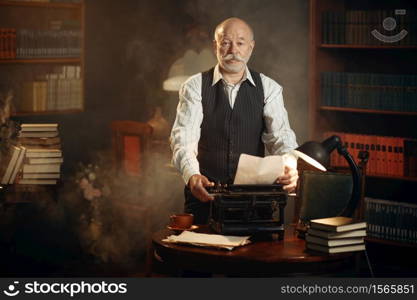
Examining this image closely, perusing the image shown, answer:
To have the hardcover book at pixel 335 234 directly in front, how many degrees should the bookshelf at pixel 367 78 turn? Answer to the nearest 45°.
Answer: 0° — it already faces it

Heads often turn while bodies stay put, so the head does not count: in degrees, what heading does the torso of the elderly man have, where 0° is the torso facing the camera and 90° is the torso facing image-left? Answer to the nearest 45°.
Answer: approximately 0°

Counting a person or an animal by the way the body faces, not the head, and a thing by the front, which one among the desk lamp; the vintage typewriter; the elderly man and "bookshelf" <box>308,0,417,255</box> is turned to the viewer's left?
the desk lamp

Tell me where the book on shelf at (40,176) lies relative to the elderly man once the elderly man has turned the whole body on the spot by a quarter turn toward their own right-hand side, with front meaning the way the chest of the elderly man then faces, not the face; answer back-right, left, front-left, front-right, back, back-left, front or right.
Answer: front-right

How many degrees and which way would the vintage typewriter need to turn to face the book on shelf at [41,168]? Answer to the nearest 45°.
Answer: approximately 45° to its left

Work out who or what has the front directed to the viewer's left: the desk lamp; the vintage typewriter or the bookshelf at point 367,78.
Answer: the desk lamp

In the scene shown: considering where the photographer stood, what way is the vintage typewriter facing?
facing away from the viewer

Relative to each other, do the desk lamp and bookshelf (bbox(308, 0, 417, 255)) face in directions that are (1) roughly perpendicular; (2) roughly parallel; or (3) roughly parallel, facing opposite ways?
roughly perpendicular

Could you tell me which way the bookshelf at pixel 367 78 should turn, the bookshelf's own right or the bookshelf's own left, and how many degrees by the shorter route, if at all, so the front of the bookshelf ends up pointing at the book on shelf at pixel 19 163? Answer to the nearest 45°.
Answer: approximately 90° to the bookshelf's own right

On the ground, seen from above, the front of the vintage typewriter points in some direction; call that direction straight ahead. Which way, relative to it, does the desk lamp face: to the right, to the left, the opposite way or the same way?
to the left

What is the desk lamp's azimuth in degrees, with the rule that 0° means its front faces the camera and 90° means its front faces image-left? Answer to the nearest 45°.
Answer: approximately 90°
